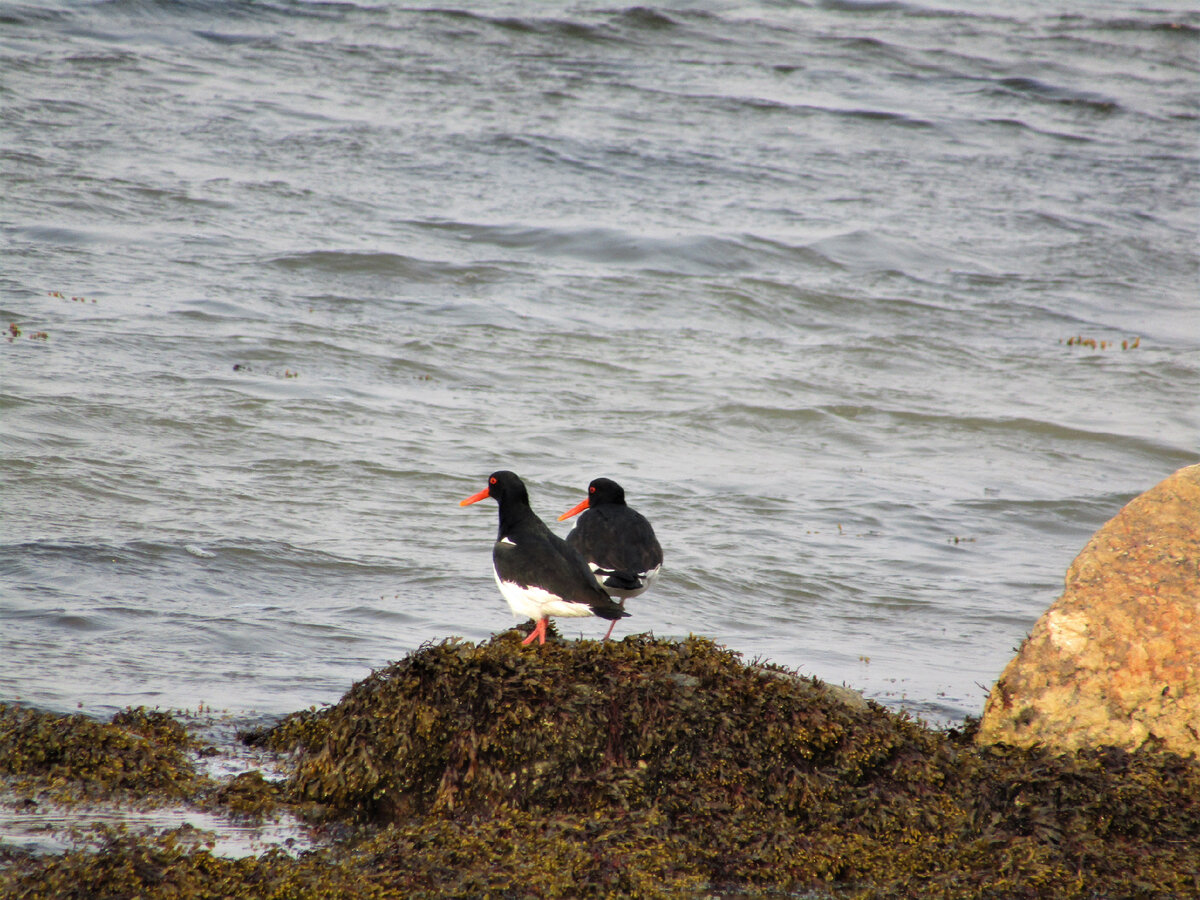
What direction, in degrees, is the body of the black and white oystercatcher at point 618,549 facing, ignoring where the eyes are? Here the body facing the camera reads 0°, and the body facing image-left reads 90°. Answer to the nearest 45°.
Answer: approximately 180°

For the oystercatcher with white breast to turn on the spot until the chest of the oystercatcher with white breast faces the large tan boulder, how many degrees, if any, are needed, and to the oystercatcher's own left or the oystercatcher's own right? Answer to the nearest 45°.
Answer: approximately 180°

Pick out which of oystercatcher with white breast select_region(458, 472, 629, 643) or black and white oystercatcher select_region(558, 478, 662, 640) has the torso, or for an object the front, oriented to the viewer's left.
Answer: the oystercatcher with white breast

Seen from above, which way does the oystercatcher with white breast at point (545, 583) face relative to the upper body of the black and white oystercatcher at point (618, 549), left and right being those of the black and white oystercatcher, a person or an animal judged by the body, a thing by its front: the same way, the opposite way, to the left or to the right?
to the left

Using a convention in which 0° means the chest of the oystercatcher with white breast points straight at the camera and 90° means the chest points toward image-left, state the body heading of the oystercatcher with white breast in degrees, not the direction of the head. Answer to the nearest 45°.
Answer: approximately 90°

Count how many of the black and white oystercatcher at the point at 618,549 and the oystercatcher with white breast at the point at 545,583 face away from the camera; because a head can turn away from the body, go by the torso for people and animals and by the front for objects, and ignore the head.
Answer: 1

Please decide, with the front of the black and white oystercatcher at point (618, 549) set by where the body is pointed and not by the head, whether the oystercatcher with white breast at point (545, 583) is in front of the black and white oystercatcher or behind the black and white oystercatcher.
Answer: behind

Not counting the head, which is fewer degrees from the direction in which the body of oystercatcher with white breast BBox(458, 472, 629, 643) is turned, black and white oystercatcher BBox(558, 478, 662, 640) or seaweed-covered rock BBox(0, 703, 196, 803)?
the seaweed-covered rock
